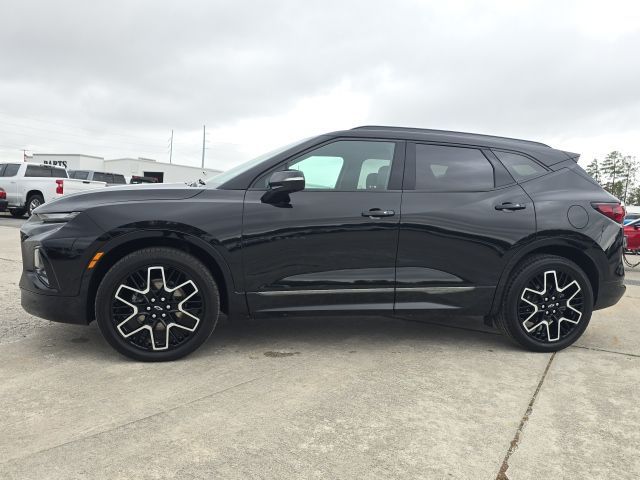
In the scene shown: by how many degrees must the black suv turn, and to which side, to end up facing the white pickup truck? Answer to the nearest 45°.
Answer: approximately 45° to its right

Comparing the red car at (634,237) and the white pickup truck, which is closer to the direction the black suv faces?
the white pickup truck

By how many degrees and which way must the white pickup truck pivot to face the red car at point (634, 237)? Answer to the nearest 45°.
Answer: approximately 180°

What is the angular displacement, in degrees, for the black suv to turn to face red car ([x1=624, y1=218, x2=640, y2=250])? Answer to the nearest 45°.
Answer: approximately 135° to its right

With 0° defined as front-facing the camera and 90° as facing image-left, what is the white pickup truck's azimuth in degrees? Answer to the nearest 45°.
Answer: approximately 135°

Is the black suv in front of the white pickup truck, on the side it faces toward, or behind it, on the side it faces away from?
behind

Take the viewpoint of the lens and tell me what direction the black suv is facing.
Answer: facing to the left of the viewer
